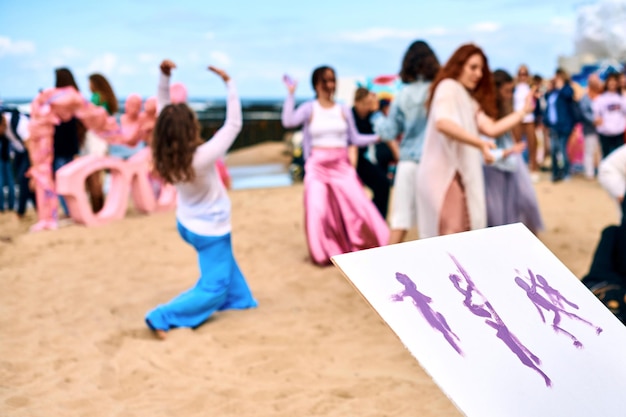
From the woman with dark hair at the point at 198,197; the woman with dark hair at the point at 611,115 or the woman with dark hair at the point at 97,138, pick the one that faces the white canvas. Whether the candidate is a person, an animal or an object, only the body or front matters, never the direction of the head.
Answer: the woman with dark hair at the point at 611,115

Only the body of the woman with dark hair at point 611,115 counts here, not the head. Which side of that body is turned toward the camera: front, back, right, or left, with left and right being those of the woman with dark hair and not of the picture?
front

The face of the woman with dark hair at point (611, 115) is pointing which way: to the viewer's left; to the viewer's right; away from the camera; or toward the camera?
toward the camera

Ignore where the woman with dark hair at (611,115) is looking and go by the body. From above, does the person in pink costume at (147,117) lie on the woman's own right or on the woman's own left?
on the woman's own right

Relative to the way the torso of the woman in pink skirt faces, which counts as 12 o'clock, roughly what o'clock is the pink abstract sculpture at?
The pink abstract sculpture is roughly at 4 o'clock from the woman in pink skirt.

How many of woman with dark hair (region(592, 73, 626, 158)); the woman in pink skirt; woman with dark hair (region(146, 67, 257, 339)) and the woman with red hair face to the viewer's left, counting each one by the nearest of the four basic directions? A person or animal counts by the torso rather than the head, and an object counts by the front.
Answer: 0

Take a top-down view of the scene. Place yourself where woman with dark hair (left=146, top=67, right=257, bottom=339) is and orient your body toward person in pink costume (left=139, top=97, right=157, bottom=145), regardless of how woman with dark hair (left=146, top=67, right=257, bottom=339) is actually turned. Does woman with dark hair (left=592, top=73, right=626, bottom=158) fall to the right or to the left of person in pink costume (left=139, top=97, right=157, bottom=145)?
right

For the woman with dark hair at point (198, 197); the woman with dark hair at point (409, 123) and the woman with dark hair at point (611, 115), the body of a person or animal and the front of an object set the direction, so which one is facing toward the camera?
the woman with dark hair at point (611, 115)

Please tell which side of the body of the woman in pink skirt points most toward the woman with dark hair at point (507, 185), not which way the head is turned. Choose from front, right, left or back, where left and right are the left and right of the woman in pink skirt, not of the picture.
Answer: left

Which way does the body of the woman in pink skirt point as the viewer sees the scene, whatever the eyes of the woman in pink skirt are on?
toward the camera

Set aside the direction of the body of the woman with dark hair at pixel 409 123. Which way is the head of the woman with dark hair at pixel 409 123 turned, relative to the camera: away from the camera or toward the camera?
away from the camera
